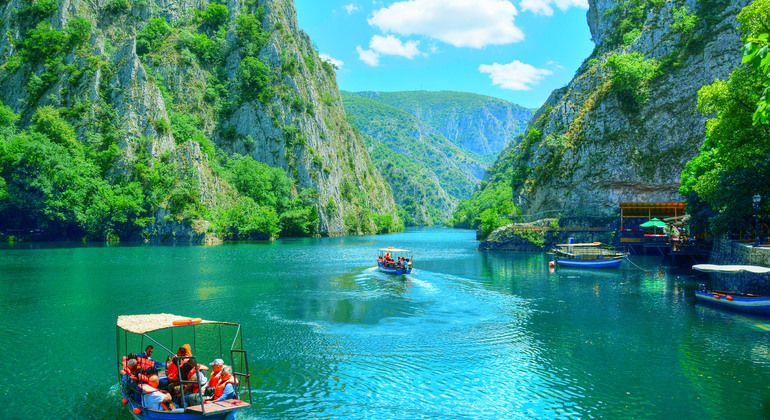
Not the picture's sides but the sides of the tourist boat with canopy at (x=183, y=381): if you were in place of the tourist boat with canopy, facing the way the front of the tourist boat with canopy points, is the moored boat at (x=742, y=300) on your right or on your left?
on your left

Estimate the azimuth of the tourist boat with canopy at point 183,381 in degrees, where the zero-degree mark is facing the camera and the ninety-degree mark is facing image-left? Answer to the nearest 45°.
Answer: approximately 315°

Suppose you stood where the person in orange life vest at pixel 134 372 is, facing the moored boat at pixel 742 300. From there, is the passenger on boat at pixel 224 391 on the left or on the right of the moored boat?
right
